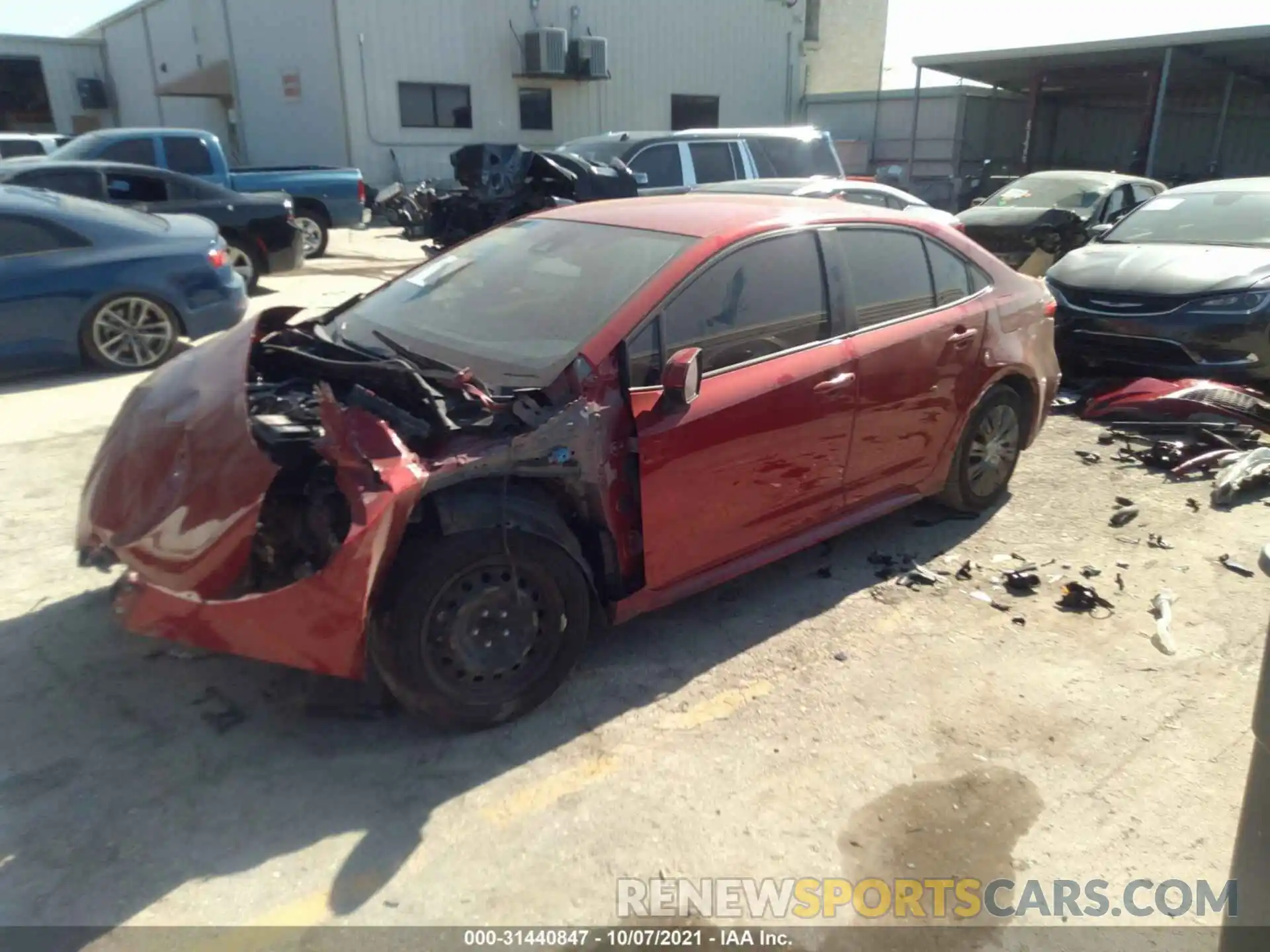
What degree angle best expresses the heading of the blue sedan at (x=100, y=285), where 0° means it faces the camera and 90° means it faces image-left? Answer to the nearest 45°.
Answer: approximately 90°

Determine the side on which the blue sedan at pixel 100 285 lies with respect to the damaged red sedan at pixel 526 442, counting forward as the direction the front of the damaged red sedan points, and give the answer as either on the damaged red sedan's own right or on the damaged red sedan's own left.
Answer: on the damaged red sedan's own right

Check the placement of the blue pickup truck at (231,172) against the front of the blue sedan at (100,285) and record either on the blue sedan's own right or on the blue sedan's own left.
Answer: on the blue sedan's own right

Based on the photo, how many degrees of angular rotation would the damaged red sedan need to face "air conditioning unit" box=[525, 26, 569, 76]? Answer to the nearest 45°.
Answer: approximately 135° to its right

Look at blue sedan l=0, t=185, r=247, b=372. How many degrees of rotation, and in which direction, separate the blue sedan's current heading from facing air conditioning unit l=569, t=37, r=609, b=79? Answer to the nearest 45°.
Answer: approximately 135° to its right

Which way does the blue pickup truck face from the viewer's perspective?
to the viewer's left

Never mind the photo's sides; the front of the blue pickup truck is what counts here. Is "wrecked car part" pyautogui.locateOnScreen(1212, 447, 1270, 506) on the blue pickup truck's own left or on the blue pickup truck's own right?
on the blue pickup truck's own left

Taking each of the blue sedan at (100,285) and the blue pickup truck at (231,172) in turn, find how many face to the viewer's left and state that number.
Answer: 2

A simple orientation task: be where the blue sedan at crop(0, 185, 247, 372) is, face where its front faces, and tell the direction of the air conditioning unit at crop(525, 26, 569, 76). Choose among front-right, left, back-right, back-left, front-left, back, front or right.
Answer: back-right

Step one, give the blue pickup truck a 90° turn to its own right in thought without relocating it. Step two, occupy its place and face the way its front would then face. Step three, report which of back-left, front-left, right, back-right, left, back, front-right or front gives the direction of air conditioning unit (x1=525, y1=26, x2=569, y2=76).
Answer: front-right

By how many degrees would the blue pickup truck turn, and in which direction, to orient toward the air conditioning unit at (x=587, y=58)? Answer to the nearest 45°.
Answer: approximately 135° to its right

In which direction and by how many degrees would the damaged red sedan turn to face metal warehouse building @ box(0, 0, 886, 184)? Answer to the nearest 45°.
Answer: approximately 135° to its right
